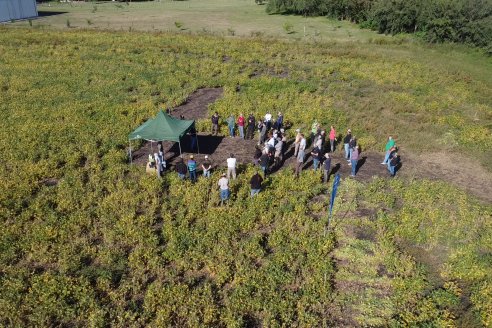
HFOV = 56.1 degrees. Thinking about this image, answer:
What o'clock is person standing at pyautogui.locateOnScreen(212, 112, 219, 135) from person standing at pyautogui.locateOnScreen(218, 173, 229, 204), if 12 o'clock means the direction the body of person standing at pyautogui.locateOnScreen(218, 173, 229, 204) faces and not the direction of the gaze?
person standing at pyautogui.locateOnScreen(212, 112, 219, 135) is roughly at 12 o'clock from person standing at pyautogui.locateOnScreen(218, 173, 229, 204).

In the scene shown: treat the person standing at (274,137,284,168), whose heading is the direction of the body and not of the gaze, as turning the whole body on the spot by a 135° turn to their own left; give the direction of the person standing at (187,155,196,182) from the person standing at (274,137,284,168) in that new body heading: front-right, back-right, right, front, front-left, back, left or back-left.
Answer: right

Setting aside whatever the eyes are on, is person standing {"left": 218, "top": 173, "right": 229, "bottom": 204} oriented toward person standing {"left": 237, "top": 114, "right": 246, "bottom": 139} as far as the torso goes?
yes

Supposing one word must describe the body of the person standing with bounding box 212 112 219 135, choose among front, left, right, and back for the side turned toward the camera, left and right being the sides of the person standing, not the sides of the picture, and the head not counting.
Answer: front

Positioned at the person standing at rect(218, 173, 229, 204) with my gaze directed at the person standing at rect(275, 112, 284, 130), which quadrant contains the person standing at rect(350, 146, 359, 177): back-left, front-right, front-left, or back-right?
front-right

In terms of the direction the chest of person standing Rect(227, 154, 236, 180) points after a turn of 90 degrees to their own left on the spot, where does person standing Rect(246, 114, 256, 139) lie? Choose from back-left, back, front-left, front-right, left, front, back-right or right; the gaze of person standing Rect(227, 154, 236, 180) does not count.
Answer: right

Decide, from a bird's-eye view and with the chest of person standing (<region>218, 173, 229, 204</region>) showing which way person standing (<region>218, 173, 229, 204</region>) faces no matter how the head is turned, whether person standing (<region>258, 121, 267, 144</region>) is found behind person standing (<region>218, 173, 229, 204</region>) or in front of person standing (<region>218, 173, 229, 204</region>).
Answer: in front

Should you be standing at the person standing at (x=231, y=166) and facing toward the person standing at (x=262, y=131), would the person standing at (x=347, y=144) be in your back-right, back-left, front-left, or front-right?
front-right

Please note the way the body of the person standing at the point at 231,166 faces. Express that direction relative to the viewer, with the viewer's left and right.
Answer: facing away from the viewer

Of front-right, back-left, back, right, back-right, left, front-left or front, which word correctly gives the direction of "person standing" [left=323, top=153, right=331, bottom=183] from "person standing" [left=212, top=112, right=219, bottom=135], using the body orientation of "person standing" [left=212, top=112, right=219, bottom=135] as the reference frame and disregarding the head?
front-left

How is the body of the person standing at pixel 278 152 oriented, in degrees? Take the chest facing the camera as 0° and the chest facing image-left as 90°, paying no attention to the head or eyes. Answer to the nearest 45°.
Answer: approximately 90°

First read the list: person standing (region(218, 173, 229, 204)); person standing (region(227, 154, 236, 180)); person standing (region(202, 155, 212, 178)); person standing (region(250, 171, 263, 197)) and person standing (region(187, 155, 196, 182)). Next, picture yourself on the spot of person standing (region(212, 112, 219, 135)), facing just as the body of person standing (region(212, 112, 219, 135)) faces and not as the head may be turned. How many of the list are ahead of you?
5

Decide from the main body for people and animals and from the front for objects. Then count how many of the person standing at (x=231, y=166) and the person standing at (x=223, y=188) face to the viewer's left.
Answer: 0

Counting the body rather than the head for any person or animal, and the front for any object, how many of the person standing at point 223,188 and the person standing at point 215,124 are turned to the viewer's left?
0

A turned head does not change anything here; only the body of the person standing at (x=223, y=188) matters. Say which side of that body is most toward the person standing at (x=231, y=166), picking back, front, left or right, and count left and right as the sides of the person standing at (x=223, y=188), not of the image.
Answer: front

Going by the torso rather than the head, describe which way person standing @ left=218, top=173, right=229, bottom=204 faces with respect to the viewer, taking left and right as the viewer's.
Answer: facing away from the viewer

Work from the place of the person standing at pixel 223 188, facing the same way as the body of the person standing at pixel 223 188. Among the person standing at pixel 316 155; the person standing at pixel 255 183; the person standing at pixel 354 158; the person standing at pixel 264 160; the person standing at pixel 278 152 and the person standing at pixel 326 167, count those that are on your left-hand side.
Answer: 0

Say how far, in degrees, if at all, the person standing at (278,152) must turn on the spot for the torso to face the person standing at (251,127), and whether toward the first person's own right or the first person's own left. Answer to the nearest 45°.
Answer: approximately 45° to the first person's own right
